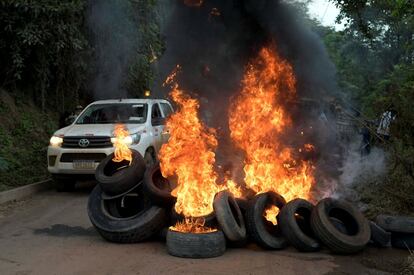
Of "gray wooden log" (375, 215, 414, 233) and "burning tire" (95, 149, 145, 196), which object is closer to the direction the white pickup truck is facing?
the burning tire

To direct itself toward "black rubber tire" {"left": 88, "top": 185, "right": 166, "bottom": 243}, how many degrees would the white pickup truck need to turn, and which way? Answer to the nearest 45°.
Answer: approximately 45° to its left

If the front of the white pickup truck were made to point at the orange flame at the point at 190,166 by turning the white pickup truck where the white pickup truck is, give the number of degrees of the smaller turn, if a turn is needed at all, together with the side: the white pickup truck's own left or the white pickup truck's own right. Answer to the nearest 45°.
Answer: approximately 45° to the white pickup truck's own left

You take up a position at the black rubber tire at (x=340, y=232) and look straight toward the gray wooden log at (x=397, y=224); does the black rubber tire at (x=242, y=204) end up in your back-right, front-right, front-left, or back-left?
back-left

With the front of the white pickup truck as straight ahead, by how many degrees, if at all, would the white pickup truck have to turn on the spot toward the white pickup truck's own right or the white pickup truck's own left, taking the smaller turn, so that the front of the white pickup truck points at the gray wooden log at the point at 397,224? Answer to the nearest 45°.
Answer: approximately 90° to the white pickup truck's own left

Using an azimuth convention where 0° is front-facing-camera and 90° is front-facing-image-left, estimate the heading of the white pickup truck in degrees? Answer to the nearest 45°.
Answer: approximately 45°

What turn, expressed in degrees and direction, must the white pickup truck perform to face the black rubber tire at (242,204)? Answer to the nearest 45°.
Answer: approximately 90° to its left

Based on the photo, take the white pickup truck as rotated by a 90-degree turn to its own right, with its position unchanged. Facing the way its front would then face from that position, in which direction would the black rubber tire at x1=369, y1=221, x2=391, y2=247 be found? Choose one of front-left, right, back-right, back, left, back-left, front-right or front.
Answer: back

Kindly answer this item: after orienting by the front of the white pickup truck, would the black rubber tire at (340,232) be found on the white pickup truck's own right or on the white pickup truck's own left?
on the white pickup truck's own left

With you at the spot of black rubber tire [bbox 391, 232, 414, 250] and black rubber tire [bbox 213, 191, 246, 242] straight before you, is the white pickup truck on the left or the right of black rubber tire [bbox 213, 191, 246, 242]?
right
